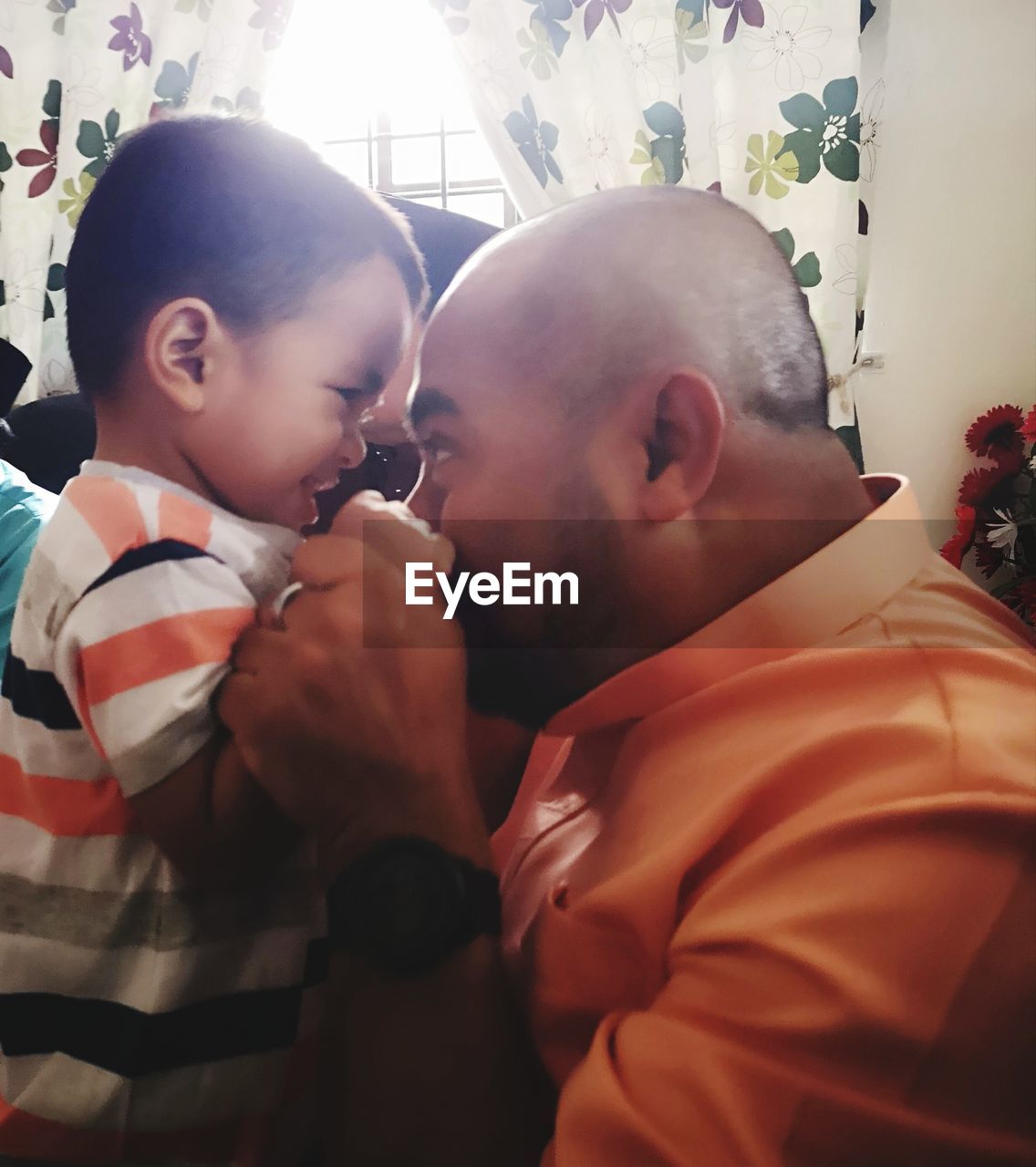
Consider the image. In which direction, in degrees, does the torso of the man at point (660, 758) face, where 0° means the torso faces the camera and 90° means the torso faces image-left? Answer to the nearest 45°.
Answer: approximately 90°

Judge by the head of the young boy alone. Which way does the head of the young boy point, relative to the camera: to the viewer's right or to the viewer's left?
to the viewer's right

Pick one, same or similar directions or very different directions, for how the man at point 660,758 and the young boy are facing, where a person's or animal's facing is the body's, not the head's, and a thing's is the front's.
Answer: very different directions

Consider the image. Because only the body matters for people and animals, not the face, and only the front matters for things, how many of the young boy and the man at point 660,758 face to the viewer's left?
1

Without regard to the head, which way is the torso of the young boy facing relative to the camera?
to the viewer's right

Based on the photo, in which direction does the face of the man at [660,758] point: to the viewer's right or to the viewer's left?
to the viewer's left
